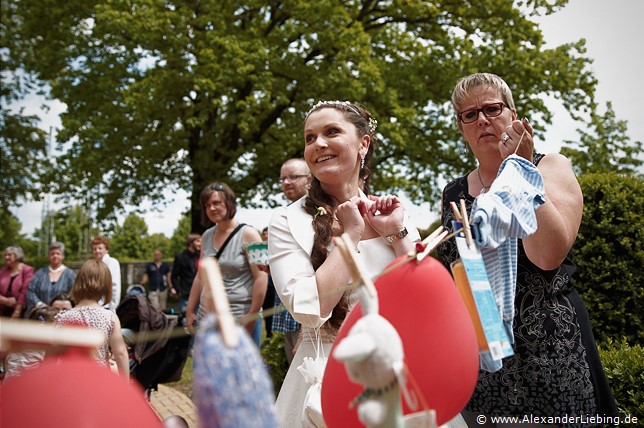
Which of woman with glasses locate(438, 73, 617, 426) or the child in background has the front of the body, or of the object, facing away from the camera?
the child in background

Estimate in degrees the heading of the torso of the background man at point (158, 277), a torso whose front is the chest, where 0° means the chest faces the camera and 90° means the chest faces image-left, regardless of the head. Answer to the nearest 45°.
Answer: approximately 0°

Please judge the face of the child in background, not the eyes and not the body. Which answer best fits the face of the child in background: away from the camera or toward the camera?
away from the camera

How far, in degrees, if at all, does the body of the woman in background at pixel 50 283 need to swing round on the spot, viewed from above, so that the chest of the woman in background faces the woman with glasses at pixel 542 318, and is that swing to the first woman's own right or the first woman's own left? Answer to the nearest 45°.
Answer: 0° — they already face them

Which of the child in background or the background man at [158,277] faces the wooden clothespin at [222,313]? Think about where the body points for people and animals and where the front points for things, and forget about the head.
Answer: the background man

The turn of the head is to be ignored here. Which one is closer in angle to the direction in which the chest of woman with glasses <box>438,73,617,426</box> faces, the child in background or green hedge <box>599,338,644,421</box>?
the child in background

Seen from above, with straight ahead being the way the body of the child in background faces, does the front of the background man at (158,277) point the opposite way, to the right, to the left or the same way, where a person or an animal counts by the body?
the opposite way

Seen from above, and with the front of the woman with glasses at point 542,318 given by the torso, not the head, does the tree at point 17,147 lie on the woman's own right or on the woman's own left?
on the woman's own right

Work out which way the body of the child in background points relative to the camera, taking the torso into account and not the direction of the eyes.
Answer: away from the camera

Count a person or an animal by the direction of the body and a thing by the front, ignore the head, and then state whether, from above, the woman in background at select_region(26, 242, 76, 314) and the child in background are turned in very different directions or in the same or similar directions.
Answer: very different directions
